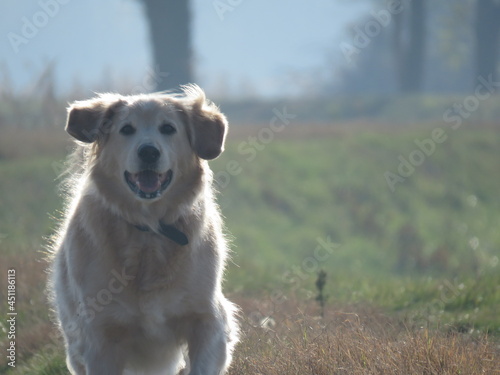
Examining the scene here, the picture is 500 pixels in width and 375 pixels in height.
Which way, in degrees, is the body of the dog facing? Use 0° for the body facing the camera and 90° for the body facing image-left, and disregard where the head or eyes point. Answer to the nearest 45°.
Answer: approximately 0°
